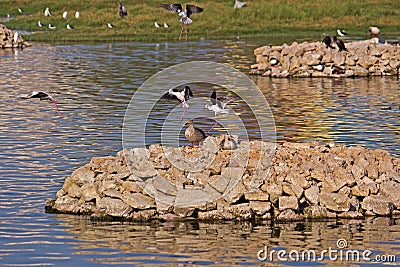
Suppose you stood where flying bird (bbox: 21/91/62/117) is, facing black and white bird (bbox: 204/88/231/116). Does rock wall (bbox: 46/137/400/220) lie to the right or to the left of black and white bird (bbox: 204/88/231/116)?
right
